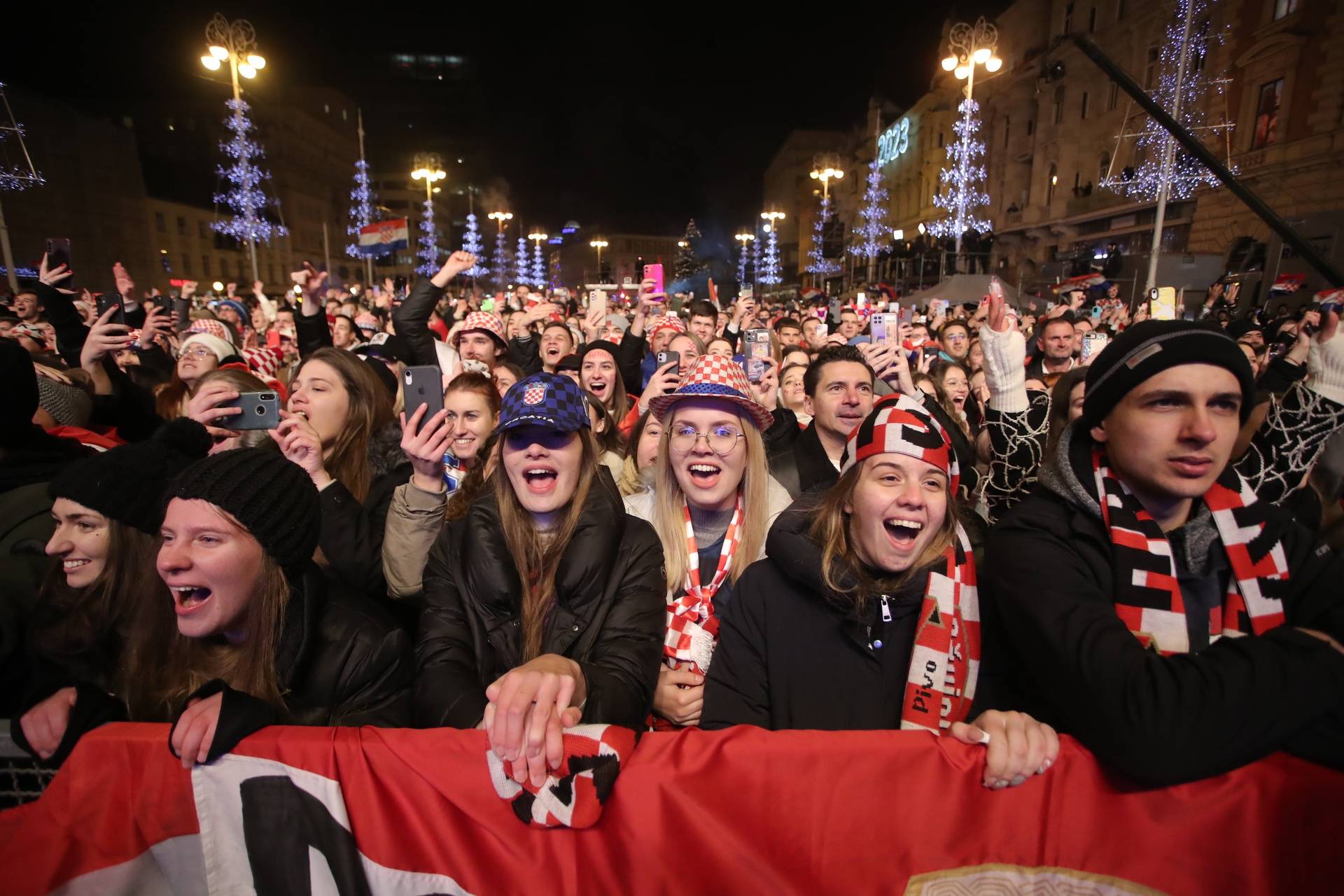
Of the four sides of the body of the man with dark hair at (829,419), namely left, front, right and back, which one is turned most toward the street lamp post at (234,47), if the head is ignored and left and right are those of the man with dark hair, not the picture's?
back

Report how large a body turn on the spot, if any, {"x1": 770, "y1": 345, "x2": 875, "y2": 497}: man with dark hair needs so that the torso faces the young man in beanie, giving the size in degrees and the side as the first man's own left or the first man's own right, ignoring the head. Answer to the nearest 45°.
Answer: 0° — they already face them

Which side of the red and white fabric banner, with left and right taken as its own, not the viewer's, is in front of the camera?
front

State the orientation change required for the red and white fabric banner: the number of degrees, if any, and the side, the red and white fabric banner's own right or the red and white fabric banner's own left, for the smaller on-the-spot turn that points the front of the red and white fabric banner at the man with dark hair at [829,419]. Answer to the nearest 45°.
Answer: approximately 135° to the red and white fabric banner's own left

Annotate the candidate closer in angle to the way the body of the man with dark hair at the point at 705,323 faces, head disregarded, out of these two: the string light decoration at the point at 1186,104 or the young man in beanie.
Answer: the young man in beanie

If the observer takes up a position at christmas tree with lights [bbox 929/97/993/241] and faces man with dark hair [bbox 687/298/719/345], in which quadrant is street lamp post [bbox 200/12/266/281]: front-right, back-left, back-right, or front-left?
front-right

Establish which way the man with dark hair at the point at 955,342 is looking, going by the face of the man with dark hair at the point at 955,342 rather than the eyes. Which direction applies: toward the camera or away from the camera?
toward the camera

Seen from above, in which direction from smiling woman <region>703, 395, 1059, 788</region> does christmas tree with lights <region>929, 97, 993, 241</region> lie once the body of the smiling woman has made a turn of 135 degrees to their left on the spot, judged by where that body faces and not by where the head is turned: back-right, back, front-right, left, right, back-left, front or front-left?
front

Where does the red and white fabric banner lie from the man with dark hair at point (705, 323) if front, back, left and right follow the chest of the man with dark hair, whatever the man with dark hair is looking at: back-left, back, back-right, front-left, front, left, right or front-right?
front

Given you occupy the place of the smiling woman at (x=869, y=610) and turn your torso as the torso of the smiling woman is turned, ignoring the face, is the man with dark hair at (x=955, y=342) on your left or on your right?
on your left

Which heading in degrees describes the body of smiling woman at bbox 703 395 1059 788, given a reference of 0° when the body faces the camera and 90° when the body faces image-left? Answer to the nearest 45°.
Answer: approximately 315°

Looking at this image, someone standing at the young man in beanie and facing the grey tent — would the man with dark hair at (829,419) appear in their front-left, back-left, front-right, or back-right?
front-left

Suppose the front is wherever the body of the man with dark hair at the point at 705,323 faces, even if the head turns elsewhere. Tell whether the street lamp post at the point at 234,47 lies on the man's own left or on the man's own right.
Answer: on the man's own right

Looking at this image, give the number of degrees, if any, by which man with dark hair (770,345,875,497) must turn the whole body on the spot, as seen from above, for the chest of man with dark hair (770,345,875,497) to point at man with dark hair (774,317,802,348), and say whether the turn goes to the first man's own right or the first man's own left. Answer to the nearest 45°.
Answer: approximately 135° to the first man's own left

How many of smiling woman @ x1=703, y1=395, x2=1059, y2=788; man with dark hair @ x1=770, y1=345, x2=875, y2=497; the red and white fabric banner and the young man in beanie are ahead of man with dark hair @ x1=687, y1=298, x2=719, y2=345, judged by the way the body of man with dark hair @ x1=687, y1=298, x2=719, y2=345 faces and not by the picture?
4

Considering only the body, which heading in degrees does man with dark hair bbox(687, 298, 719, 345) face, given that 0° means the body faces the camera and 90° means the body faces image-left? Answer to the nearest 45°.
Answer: approximately 0°

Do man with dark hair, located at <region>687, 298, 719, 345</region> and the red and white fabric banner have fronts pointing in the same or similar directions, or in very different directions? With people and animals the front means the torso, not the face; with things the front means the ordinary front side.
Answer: same or similar directions

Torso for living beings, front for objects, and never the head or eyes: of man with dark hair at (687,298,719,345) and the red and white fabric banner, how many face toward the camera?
2

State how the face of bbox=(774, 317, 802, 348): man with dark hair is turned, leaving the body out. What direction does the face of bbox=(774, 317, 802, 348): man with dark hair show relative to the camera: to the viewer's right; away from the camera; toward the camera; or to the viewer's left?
toward the camera

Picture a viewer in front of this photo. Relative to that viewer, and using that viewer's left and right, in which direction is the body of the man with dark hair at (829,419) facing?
facing the viewer and to the right of the viewer

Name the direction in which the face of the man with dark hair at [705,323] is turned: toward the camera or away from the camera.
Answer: toward the camera

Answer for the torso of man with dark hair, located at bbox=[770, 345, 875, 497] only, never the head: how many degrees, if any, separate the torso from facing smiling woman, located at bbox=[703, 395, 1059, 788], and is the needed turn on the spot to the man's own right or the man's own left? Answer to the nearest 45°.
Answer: approximately 45° to the man's own right

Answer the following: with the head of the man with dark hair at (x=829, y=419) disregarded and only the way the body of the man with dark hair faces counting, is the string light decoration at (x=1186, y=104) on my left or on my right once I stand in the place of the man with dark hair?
on my left
